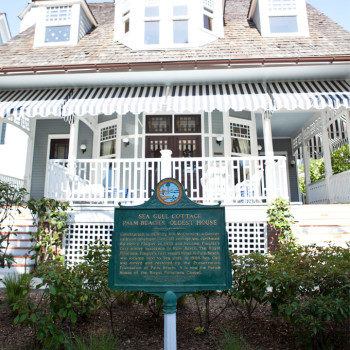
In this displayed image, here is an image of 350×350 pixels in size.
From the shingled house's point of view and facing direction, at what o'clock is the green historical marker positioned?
The green historical marker is roughly at 12 o'clock from the shingled house.

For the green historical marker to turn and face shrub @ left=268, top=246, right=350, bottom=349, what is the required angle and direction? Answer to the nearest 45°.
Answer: approximately 90° to its left

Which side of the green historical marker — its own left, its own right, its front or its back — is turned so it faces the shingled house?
back

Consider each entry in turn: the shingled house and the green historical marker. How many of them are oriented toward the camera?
2

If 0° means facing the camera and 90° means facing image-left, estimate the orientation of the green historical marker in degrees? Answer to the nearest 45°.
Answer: approximately 0°
